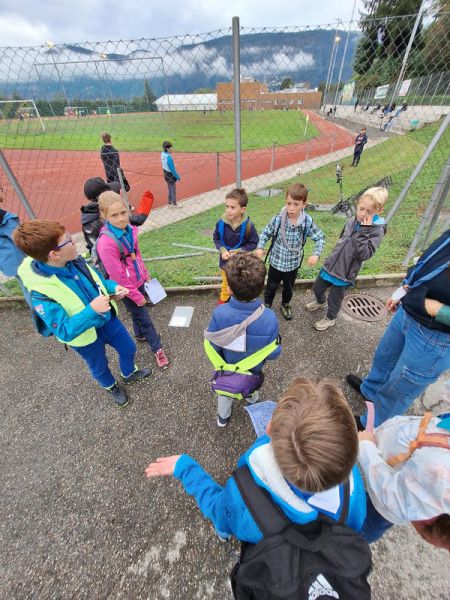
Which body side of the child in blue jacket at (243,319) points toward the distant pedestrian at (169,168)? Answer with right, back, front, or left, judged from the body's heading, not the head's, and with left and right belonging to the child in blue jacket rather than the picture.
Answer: front

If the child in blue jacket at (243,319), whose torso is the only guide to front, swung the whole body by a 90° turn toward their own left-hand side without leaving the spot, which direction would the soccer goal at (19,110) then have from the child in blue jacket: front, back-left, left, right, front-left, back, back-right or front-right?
front-right

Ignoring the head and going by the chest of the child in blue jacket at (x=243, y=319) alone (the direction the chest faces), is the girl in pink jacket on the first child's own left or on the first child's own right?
on the first child's own left

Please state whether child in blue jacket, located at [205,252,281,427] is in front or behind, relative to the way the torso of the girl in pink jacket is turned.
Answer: in front

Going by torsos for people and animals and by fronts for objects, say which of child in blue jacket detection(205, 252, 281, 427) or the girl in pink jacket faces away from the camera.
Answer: the child in blue jacket

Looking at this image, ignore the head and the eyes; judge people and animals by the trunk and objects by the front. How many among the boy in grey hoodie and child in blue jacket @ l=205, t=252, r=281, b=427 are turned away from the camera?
1

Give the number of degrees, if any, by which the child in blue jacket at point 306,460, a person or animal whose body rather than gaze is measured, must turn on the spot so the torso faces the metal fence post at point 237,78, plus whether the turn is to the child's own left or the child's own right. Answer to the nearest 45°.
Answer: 0° — they already face it

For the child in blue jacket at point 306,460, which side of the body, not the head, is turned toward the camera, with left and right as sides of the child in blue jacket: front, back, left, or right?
back

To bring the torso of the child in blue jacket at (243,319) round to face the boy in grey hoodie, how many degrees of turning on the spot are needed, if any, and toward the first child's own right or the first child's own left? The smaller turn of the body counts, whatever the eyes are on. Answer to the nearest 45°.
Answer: approximately 45° to the first child's own right

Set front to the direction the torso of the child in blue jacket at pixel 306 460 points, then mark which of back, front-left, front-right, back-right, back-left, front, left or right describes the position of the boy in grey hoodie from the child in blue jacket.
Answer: front

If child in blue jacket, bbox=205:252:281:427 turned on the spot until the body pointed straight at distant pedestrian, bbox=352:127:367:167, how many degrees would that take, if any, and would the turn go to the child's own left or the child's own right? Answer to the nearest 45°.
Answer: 0° — they already face them

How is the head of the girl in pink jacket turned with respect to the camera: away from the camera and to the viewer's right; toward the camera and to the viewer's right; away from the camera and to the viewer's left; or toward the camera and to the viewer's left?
toward the camera and to the viewer's right

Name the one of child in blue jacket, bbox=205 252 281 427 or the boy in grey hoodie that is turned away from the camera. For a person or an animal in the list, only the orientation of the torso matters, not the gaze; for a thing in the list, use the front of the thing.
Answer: the child in blue jacket

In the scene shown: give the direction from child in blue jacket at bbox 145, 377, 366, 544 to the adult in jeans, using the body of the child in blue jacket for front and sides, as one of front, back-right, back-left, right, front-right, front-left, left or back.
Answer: front-right

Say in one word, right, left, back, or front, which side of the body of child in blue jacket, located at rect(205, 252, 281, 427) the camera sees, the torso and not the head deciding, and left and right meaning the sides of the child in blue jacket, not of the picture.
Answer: back

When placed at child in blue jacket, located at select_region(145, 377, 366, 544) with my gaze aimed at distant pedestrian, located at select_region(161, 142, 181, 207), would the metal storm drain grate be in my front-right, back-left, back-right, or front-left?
front-right

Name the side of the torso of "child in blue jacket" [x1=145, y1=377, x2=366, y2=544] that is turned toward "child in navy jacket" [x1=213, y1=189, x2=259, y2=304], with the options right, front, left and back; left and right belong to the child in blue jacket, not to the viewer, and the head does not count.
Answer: front

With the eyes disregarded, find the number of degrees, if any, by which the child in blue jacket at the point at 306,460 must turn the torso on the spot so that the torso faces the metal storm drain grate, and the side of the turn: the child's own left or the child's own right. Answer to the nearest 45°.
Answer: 0° — they already face it

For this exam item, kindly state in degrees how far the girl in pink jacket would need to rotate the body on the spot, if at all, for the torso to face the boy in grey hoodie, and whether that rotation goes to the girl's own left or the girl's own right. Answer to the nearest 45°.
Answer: approximately 45° to the girl's own left
